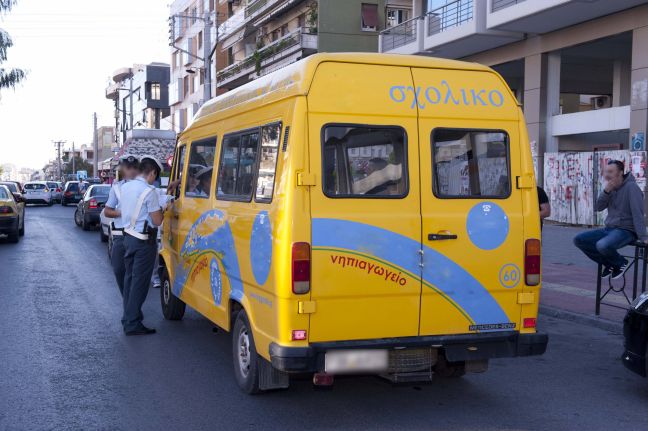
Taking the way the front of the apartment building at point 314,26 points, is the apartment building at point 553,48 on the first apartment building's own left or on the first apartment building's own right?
on the first apartment building's own left

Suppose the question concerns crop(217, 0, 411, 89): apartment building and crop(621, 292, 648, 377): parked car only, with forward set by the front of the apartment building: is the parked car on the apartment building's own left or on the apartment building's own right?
on the apartment building's own left

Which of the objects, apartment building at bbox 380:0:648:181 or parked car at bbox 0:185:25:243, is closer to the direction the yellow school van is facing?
the parked car

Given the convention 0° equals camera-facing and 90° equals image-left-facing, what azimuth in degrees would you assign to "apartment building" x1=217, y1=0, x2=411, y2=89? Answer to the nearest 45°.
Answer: approximately 45°

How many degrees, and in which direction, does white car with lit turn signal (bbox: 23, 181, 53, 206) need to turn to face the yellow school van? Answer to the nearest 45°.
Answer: approximately 180°

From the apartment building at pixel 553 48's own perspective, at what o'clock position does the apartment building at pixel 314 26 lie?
the apartment building at pixel 314 26 is roughly at 3 o'clock from the apartment building at pixel 553 48.

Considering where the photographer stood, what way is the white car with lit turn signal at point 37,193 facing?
facing away from the viewer

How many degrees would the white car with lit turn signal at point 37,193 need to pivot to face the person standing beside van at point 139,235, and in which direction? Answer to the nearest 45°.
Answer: approximately 180°

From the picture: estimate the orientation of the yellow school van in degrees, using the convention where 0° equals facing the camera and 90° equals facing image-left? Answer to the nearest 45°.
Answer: approximately 135°

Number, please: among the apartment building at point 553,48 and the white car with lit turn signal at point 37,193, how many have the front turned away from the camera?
1

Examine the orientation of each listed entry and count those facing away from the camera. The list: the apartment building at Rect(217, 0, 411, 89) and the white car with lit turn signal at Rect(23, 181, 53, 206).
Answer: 1
